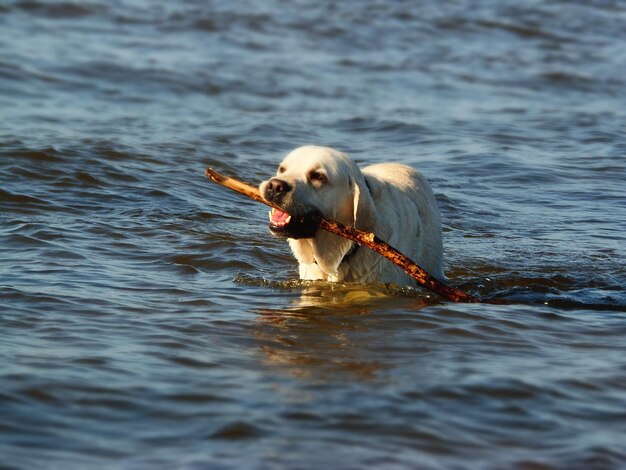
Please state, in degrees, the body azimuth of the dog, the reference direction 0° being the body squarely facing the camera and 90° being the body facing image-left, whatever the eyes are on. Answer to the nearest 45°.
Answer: approximately 45°
